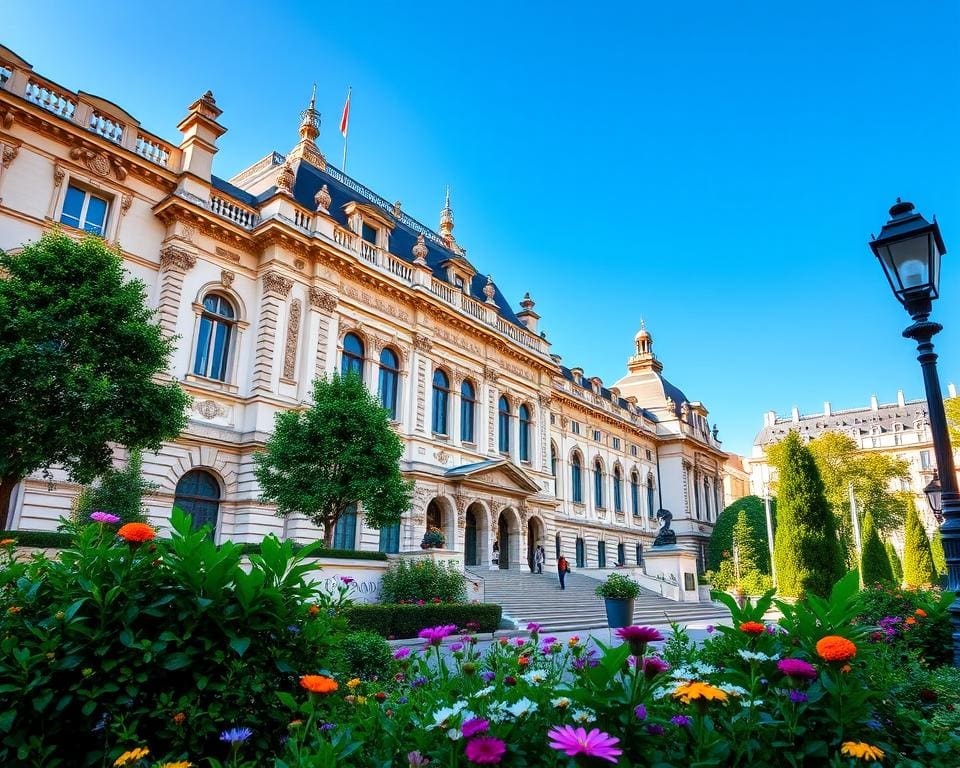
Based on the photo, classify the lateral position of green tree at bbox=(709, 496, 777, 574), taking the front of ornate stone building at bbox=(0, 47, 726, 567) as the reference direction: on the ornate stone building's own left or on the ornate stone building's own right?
on the ornate stone building's own left

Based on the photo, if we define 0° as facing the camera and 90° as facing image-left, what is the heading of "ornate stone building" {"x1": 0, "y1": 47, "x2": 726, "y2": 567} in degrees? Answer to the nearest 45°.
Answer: approximately 315°

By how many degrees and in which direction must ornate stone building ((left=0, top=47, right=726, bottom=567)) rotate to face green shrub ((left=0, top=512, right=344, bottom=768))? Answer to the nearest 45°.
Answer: approximately 45° to its right

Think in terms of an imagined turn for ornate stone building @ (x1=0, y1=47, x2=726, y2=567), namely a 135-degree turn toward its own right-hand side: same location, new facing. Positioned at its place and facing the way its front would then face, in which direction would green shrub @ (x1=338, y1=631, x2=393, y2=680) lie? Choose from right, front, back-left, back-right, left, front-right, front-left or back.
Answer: left

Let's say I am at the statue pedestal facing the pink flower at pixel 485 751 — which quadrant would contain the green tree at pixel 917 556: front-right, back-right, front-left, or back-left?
back-left

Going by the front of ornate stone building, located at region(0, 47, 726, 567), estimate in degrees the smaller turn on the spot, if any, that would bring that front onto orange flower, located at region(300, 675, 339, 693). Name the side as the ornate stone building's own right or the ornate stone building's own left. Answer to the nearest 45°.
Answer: approximately 45° to the ornate stone building's own right

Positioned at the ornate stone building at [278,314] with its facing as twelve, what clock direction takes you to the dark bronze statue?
The dark bronze statue is roughly at 10 o'clock from the ornate stone building.

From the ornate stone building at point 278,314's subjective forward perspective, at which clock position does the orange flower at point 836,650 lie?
The orange flower is roughly at 1 o'clock from the ornate stone building.

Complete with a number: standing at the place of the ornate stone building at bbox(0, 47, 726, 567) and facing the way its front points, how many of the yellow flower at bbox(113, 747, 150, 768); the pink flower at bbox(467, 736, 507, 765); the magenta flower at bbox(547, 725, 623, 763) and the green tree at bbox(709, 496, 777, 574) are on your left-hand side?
1

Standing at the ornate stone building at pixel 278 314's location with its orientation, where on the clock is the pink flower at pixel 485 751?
The pink flower is roughly at 1 o'clock from the ornate stone building.

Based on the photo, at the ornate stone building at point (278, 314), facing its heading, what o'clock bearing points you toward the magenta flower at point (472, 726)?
The magenta flower is roughly at 1 o'clock from the ornate stone building.

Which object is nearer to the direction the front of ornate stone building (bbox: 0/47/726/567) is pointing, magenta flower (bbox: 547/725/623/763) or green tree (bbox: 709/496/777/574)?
the magenta flower

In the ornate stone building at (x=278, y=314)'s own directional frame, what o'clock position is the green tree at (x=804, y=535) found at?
The green tree is roughly at 11 o'clock from the ornate stone building.

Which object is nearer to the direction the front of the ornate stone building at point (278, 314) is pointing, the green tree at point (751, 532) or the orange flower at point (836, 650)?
the orange flower
